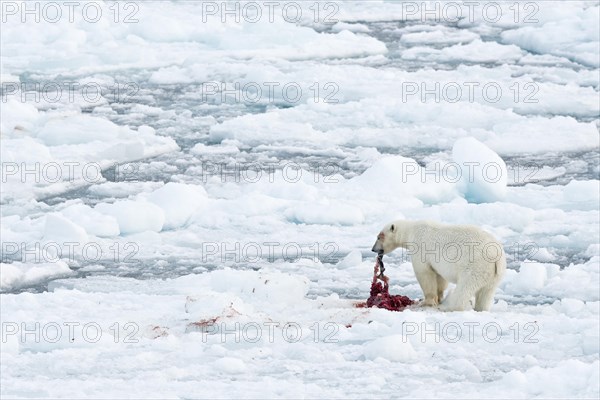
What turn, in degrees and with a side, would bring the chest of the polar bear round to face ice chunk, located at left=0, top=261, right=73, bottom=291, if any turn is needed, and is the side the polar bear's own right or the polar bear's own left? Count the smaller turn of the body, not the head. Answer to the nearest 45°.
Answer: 0° — it already faces it

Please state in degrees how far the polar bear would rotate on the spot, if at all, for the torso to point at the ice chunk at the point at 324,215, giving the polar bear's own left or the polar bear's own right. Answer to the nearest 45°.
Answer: approximately 45° to the polar bear's own right

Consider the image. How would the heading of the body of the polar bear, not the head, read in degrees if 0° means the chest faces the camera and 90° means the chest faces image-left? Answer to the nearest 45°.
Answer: approximately 135°

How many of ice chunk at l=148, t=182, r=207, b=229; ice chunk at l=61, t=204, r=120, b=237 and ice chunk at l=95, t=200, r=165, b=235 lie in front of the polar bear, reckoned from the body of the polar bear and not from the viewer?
3

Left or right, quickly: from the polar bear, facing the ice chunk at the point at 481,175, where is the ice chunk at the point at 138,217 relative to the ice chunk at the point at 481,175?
left

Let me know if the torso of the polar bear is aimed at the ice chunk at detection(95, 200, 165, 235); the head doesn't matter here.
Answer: yes

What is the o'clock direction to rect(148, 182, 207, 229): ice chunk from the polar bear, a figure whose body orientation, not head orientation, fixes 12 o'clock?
The ice chunk is roughly at 12 o'clock from the polar bear.

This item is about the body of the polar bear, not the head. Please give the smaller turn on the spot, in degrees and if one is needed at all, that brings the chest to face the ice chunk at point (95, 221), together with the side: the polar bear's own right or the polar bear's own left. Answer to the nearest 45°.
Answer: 0° — it already faces it
